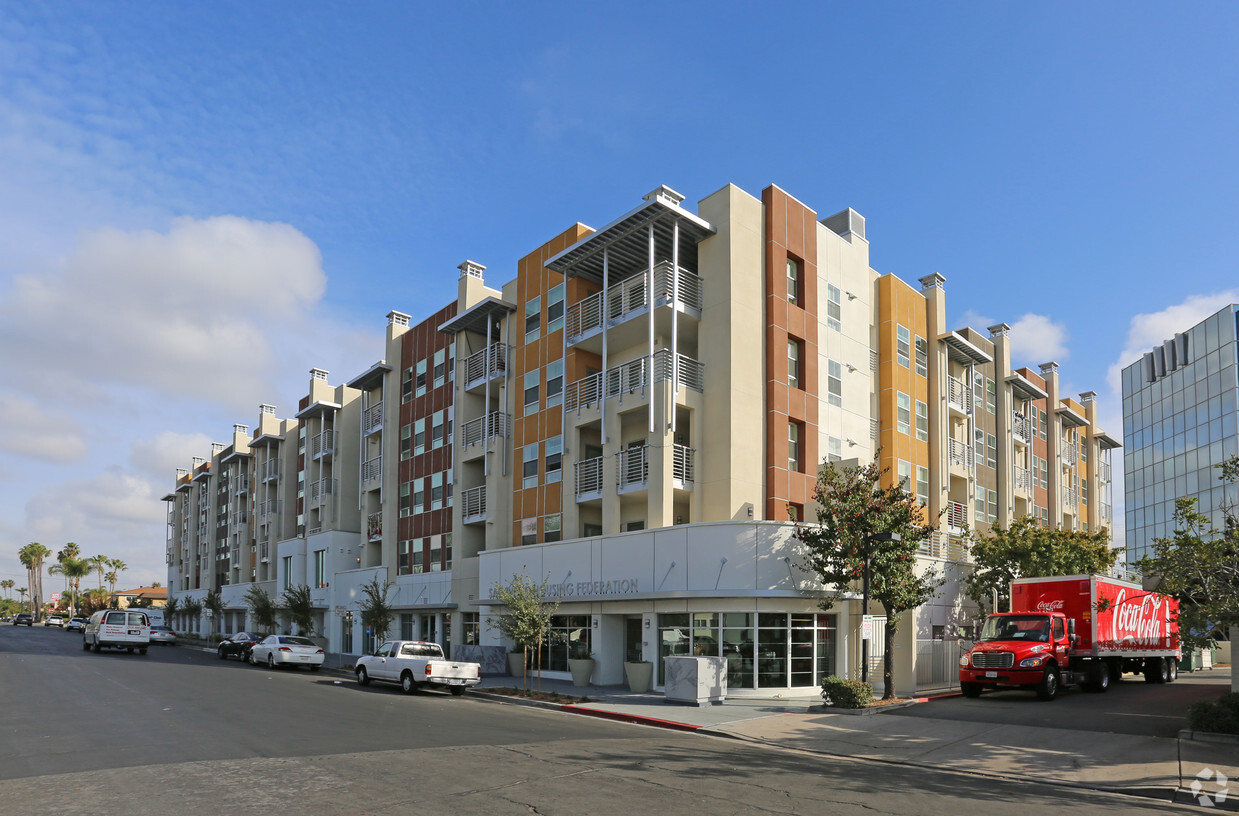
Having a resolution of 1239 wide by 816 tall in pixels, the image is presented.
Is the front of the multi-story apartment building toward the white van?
no

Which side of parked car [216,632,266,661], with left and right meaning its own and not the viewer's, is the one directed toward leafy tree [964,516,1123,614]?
back

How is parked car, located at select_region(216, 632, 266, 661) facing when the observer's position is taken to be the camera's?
facing away from the viewer and to the left of the viewer

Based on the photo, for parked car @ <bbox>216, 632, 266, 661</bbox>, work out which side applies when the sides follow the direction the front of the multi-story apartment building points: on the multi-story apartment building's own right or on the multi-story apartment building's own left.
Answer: on the multi-story apartment building's own right

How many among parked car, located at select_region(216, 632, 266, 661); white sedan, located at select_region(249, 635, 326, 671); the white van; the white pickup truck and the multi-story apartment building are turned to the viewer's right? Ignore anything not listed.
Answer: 0

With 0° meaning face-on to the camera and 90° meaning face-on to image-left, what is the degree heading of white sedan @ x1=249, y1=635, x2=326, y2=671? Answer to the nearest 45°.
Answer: approximately 135°

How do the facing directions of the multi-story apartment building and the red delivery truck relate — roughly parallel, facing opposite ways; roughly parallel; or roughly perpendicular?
roughly parallel

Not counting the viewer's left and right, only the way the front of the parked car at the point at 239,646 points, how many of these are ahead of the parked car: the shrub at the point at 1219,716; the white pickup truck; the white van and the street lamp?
1

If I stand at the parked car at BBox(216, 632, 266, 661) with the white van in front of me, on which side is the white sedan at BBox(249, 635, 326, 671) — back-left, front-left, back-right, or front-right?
back-left

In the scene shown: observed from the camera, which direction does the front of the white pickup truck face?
facing away from the viewer and to the left of the viewer

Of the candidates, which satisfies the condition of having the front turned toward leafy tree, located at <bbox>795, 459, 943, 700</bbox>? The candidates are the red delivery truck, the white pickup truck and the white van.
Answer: the red delivery truck

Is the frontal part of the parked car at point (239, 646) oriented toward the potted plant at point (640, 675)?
no

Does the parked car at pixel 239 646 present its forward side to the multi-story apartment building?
no

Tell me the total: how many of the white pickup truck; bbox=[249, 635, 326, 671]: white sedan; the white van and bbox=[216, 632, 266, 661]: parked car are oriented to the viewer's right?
0
